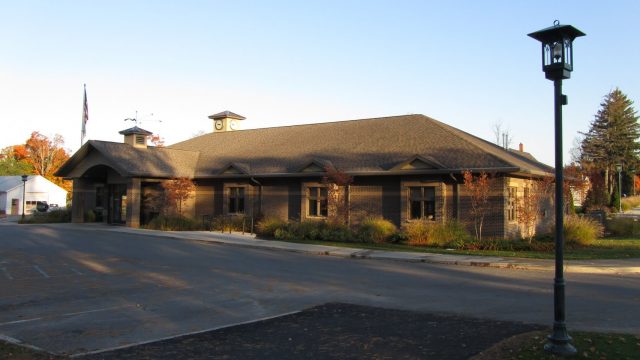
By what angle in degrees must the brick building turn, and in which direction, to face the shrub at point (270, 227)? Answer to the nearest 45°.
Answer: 0° — it already faces it

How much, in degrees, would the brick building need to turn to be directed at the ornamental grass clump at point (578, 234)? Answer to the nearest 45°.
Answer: approximately 90° to its left

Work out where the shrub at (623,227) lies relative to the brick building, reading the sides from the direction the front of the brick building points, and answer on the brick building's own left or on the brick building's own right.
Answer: on the brick building's own left

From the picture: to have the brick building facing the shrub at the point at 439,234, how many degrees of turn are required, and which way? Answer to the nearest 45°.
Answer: approximately 90° to its left

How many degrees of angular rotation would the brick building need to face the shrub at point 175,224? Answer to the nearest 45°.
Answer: approximately 45° to its right

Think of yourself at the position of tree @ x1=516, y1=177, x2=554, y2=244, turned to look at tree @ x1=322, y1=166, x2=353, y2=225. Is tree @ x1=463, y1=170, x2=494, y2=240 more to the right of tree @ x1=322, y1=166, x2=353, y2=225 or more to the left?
left

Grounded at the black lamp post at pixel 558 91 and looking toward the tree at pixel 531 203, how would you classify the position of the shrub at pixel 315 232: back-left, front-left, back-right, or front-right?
front-left

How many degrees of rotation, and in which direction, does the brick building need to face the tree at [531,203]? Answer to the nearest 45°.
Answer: approximately 90° to its left

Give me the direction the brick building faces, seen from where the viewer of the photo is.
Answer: facing the viewer and to the left of the viewer

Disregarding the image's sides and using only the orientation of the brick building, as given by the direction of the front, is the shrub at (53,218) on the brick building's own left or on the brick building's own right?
on the brick building's own right

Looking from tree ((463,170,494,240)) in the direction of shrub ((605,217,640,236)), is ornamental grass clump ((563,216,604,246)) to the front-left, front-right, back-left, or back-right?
front-right
